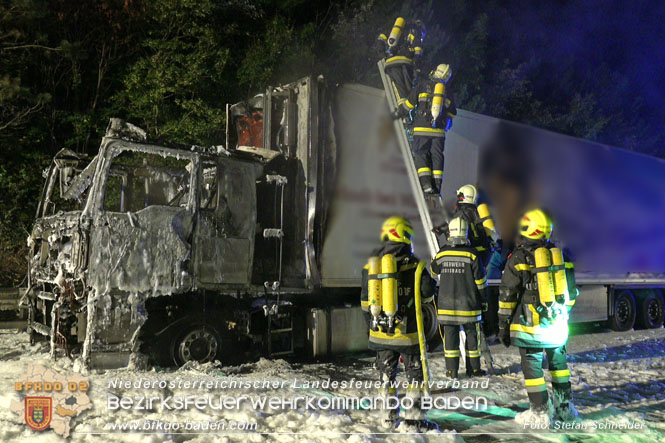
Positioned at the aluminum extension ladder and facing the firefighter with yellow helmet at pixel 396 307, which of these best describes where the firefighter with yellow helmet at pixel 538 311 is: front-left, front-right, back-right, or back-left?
front-left

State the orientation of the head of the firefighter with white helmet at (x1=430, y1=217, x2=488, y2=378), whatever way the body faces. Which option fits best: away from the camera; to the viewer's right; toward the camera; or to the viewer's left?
away from the camera

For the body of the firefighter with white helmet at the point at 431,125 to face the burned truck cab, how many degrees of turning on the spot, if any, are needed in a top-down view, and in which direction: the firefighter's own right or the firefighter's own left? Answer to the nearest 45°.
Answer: approximately 135° to the firefighter's own left

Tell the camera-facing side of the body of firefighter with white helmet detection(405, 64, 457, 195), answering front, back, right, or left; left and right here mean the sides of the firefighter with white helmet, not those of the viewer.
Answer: back

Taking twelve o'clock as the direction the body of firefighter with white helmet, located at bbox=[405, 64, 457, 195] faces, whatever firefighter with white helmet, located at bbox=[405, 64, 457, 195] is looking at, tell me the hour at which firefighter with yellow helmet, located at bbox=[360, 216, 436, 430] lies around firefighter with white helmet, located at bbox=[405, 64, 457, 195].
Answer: firefighter with yellow helmet, located at bbox=[360, 216, 436, 430] is roughly at 6 o'clock from firefighter with white helmet, located at bbox=[405, 64, 457, 195].

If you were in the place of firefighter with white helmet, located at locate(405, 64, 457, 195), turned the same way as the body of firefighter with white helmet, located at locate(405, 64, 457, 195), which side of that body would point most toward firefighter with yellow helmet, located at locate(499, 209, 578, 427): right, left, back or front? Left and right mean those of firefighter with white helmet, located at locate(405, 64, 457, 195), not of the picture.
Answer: back

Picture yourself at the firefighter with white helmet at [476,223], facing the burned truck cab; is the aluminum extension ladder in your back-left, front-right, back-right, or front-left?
front-right
